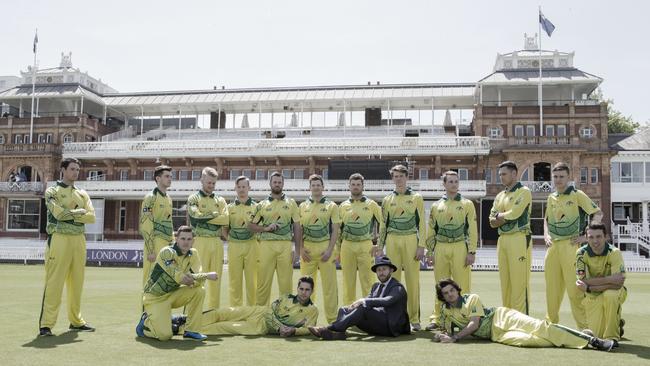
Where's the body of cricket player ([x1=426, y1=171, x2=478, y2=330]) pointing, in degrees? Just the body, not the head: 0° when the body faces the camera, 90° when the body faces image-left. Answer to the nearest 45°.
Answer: approximately 0°

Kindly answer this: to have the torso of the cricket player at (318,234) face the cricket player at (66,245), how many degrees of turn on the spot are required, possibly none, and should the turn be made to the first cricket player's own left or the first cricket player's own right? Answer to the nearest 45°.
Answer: approximately 90° to the first cricket player's own right

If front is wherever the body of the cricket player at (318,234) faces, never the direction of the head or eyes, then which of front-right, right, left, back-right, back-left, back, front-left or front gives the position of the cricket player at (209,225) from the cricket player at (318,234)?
right

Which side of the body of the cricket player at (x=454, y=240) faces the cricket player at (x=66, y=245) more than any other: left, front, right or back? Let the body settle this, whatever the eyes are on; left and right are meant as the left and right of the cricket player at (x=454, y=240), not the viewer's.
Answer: right

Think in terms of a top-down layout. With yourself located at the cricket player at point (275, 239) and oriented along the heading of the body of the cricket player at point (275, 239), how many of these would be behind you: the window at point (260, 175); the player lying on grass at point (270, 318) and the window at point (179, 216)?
2

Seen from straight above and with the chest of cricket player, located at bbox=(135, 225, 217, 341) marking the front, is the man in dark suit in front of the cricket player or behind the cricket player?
in front

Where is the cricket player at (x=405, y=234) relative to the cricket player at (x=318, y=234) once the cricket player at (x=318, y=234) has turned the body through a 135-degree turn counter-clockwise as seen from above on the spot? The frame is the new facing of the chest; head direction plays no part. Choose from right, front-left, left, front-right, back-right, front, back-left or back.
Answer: front-right

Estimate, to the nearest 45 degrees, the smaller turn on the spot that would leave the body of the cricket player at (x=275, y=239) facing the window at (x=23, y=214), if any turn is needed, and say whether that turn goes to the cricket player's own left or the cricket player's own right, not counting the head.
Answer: approximately 135° to the cricket player's own right

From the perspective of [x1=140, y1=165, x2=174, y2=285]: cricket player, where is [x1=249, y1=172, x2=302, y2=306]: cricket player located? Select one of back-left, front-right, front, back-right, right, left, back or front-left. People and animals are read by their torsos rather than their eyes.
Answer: front-left

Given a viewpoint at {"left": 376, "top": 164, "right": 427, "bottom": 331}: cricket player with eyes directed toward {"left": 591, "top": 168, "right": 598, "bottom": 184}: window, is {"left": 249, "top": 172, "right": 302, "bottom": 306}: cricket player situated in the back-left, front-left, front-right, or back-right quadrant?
back-left
